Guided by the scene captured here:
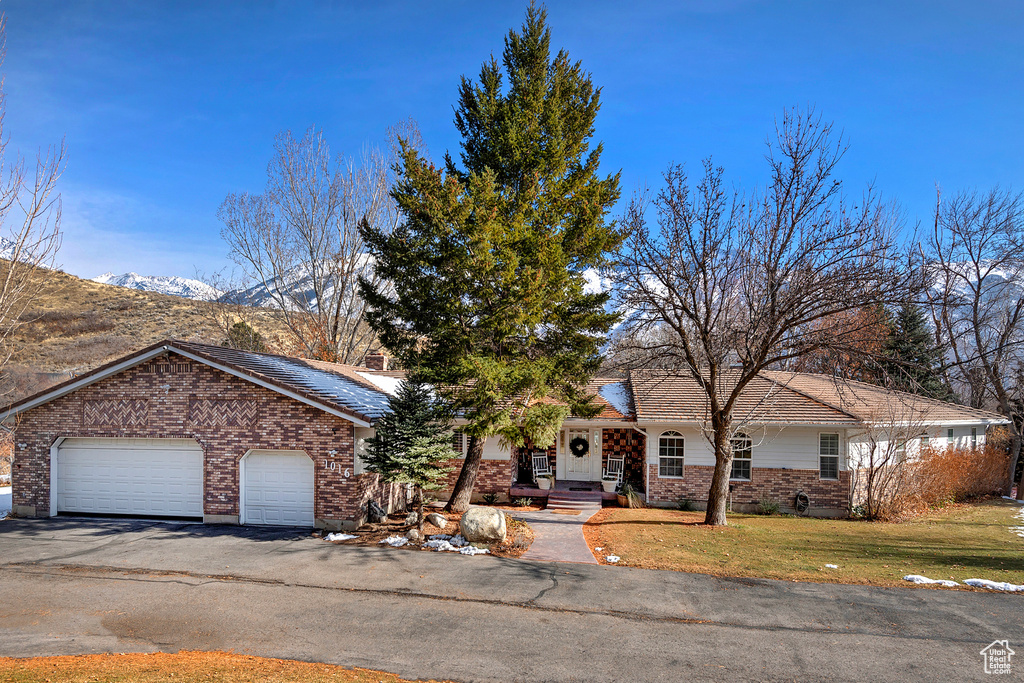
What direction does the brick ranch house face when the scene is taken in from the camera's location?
facing the viewer
